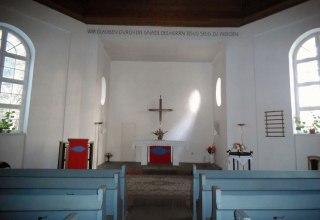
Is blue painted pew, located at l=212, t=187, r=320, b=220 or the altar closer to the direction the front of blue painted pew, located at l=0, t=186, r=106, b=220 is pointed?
the altar

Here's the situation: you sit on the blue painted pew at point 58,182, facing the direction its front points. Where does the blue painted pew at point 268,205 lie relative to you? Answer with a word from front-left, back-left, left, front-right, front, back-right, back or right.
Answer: back-right

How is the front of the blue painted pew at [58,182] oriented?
away from the camera

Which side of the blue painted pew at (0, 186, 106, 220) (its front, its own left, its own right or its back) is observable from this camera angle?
back

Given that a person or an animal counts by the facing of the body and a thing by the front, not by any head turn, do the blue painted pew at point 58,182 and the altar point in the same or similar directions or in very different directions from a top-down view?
very different directions

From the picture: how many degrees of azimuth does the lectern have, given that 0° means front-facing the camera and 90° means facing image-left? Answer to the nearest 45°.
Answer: approximately 0°

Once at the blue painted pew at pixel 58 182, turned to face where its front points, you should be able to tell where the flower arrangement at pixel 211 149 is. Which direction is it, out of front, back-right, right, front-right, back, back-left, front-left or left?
front-right

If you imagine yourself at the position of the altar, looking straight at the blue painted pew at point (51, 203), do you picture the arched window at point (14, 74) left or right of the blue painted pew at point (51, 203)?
right

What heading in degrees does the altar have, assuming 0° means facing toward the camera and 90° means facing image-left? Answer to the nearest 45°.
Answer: approximately 0°

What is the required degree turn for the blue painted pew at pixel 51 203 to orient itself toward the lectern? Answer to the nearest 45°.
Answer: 0° — it already faces it
